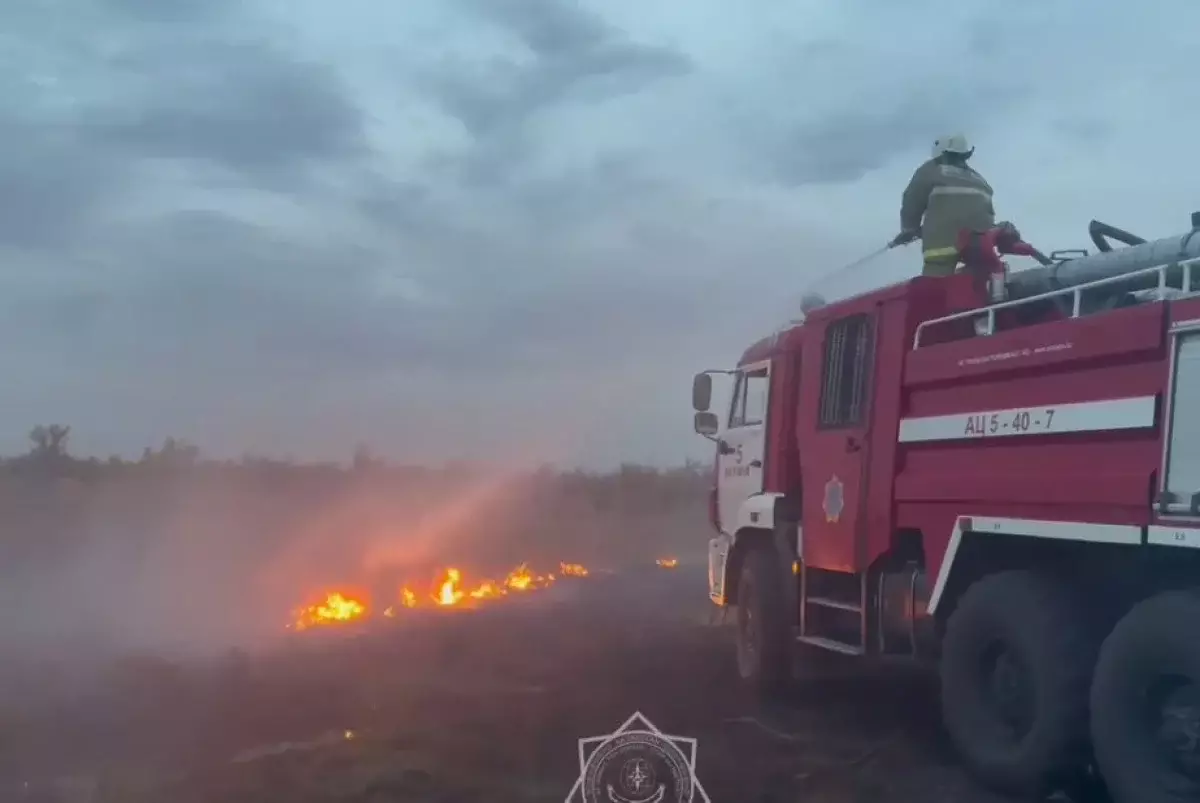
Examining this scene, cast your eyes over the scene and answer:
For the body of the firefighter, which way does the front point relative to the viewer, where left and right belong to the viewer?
facing away from the viewer and to the left of the viewer

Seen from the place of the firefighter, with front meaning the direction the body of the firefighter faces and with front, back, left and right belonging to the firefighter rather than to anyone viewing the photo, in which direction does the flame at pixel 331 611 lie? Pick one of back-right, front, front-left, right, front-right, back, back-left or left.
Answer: front

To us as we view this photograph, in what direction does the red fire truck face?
facing away from the viewer and to the left of the viewer

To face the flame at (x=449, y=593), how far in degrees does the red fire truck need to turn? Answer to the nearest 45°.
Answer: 0° — it already faces it

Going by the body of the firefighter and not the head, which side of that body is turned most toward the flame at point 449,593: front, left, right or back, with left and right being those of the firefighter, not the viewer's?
front

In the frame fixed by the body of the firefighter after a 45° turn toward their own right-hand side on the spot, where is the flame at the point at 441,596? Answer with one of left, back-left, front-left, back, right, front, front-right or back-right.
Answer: front-left

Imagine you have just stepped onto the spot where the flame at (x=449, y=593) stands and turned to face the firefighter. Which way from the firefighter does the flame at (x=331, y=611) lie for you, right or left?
right

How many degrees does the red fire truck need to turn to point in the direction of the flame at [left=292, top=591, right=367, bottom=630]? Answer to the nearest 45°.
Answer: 0° — it already faces it
